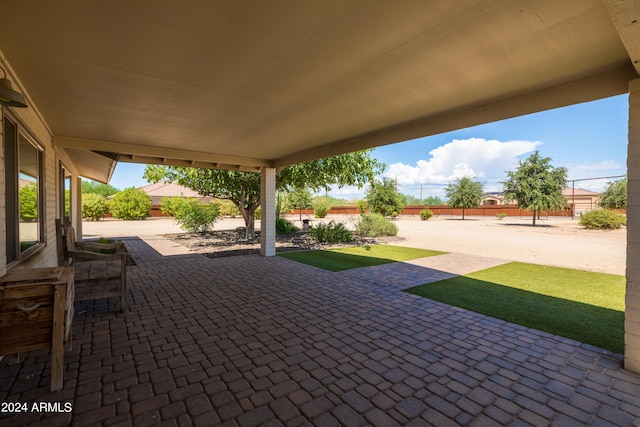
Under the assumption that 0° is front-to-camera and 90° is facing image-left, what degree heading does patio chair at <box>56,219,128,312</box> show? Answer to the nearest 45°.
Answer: approximately 270°

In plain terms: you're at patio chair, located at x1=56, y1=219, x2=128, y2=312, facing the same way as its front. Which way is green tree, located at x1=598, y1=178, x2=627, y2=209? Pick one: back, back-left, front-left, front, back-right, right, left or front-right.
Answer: front

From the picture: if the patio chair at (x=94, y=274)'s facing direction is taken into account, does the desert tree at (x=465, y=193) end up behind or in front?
in front

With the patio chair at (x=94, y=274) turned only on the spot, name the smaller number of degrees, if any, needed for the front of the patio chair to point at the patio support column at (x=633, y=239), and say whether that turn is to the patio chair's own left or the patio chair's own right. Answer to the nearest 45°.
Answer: approximately 45° to the patio chair's own right

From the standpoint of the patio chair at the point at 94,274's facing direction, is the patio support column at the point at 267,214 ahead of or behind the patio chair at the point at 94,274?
ahead

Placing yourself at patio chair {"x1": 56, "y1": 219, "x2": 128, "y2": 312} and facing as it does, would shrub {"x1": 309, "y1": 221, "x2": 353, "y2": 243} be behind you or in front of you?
in front

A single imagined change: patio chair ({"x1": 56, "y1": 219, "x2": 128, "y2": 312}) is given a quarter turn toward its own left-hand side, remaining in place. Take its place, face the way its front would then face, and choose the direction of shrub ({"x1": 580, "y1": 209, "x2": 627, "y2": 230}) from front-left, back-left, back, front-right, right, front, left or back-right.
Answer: right

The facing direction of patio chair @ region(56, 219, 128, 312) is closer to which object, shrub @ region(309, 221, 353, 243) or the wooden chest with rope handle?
the shrub

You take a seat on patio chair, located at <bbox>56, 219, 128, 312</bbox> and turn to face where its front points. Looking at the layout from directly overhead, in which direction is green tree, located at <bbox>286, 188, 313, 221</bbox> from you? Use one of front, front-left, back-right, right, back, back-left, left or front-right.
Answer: front-left

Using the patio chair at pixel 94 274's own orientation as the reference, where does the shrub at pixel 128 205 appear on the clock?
The shrub is roughly at 9 o'clock from the patio chair.

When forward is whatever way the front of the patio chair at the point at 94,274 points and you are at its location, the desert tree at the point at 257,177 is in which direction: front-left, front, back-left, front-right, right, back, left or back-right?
front-left

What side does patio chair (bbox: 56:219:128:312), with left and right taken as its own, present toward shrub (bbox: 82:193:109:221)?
left
